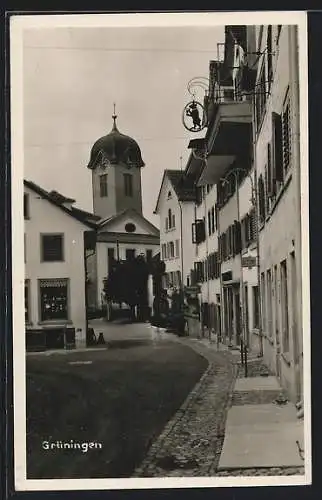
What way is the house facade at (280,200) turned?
to the viewer's left

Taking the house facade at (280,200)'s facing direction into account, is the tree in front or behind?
in front

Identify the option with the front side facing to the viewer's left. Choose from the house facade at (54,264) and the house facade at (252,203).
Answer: the house facade at (252,203)

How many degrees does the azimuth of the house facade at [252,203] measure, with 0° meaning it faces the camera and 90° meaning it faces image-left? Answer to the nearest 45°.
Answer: approximately 90°

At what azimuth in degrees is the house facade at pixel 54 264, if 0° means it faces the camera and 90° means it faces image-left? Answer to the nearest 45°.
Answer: approximately 0°

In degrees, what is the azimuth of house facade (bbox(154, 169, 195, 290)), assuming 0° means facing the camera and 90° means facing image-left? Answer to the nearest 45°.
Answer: approximately 45°
